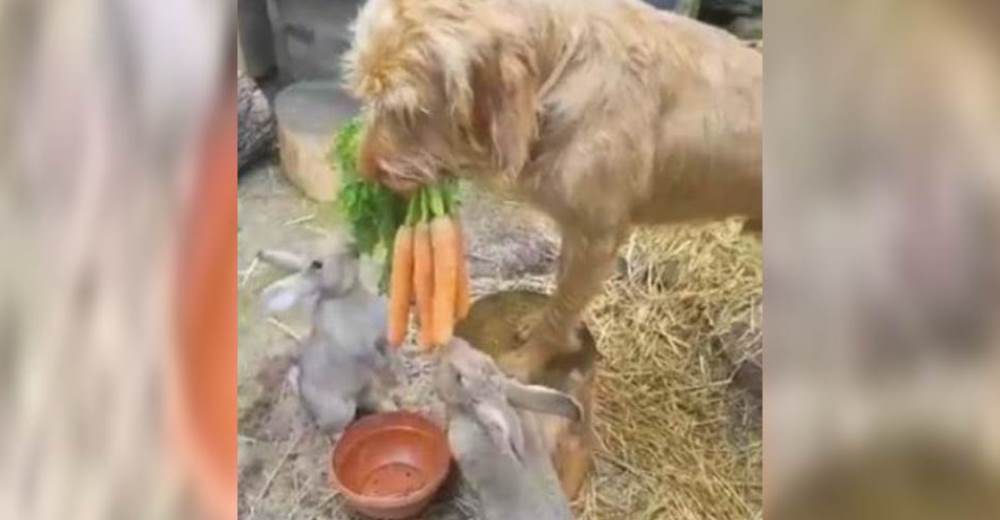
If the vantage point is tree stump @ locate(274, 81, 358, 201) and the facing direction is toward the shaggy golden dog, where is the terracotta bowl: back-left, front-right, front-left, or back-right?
front-right

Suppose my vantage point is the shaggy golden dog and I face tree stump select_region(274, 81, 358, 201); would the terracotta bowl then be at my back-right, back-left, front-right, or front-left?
front-left

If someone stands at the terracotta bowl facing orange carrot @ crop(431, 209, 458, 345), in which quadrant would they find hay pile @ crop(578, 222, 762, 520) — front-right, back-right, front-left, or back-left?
front-right

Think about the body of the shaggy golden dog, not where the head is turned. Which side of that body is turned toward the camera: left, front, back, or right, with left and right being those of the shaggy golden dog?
left
